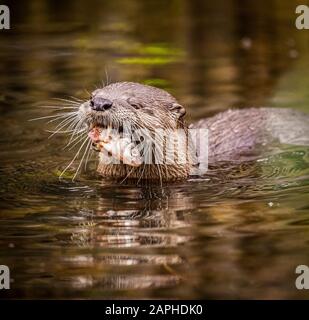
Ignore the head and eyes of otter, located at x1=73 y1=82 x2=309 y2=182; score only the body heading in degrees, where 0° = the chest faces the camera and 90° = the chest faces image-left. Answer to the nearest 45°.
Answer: approximately 45°
